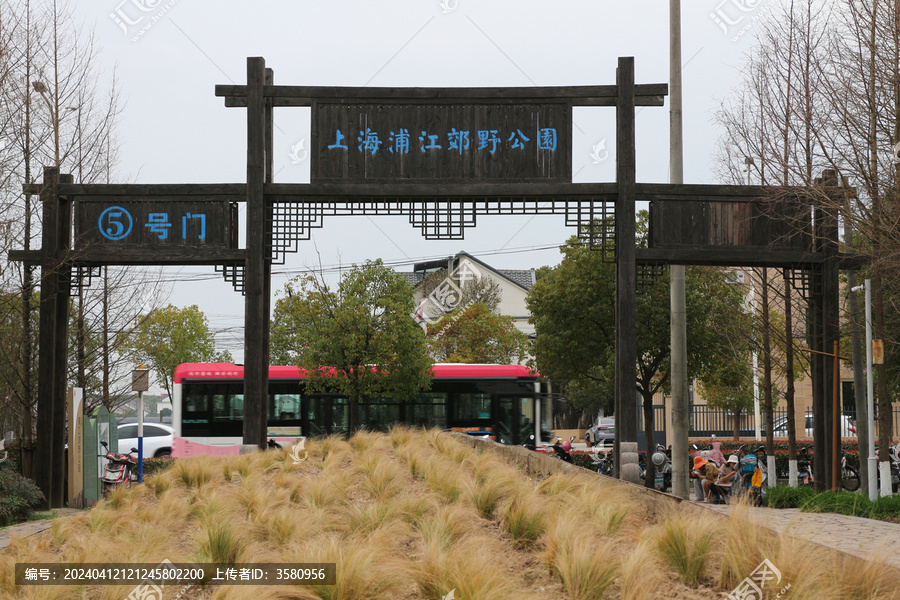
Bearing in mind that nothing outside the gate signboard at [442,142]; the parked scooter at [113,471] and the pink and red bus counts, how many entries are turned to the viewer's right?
1

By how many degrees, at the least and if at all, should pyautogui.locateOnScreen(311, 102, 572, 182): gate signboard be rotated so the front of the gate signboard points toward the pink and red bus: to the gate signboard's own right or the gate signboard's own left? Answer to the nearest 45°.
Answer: approximately 180°

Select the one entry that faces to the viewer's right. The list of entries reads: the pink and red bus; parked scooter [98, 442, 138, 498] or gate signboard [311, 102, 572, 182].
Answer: the pink and red bus

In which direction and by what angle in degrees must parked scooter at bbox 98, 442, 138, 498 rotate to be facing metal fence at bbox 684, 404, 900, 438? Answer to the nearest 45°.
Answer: approximately 180°

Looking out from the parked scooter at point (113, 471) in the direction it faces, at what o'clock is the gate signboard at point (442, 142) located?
The gate signboard is roughly at 9 o'clock from the parked scooter.

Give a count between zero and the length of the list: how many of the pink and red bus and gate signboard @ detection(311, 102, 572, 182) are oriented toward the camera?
1

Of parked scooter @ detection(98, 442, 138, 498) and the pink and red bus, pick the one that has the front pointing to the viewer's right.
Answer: the pink and red bus

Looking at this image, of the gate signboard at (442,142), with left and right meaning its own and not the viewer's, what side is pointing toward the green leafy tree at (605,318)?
back

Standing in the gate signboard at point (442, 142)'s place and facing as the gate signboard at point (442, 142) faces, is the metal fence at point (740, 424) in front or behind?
behind

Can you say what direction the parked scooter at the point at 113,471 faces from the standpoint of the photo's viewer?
facing the viewer and to the left of the viewer

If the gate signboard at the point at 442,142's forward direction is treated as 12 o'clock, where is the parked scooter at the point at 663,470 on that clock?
The parked scooter is roughly at 7 o'clock from the gate signboard.

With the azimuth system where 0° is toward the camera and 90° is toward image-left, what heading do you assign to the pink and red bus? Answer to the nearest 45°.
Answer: approximately 270°

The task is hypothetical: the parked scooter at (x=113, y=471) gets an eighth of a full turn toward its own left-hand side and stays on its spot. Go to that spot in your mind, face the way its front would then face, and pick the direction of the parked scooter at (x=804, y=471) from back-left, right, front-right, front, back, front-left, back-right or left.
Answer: left

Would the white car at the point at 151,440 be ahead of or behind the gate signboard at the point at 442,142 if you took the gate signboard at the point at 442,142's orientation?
behind
